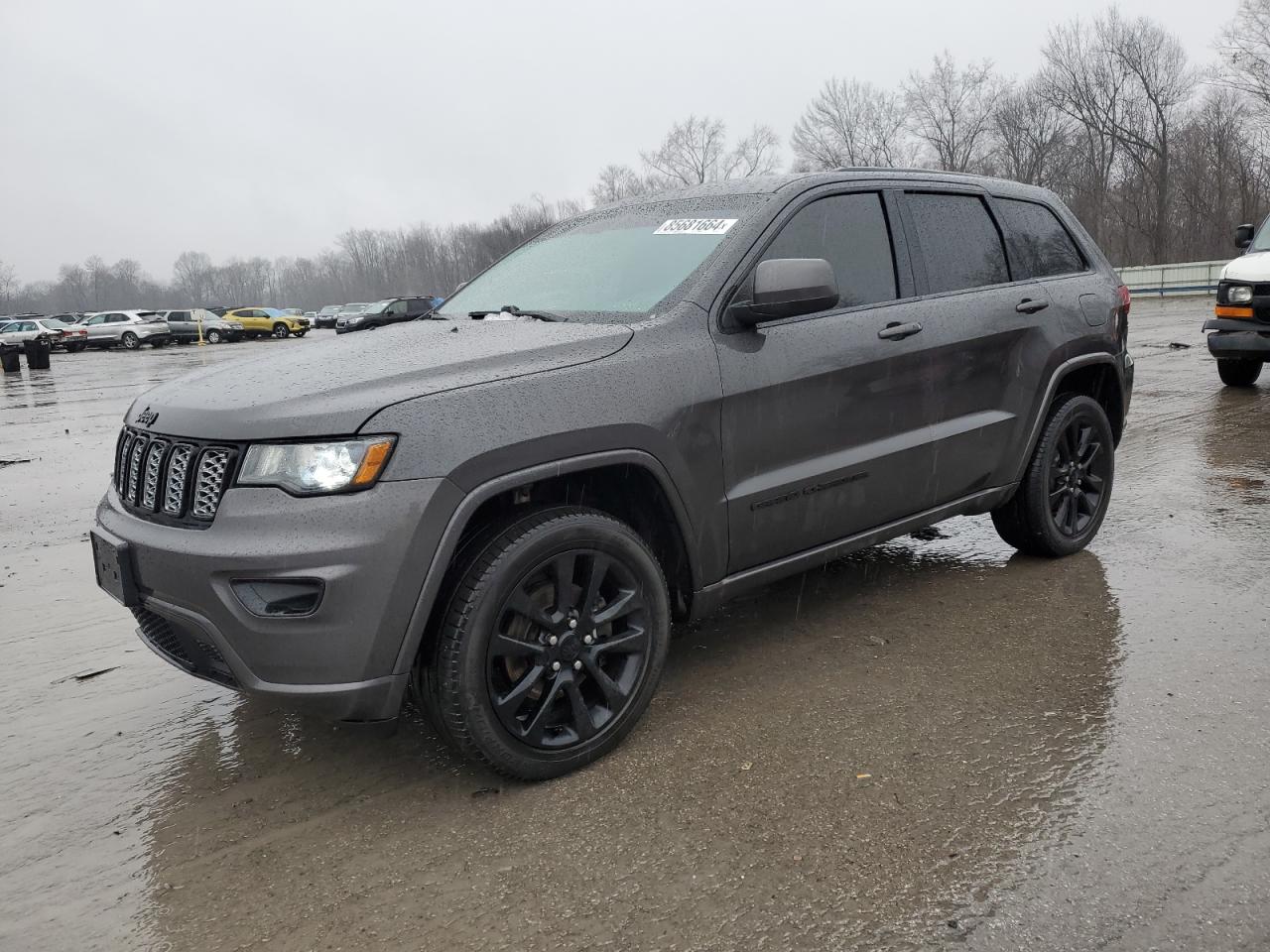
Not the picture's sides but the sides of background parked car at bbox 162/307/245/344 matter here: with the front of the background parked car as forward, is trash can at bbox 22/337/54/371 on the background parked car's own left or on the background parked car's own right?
on the background parked car's own right

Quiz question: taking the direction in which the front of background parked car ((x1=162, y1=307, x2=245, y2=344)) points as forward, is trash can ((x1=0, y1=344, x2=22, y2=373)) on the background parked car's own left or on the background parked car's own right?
on the background parked car's own right

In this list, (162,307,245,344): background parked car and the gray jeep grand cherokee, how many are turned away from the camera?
0

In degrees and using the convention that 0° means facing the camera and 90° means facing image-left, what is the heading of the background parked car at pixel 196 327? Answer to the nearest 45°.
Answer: approximately 315°

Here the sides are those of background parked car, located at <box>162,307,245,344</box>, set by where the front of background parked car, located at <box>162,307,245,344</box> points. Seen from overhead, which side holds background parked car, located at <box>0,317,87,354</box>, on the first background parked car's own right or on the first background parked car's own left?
on the first background parked car's own right

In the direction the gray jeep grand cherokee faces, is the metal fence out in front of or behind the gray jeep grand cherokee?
behind

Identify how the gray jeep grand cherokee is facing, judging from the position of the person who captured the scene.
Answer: facing the viewer and to the left of the viewer

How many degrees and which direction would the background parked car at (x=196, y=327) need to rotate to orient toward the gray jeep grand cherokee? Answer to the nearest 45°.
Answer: approximately 45° to its right

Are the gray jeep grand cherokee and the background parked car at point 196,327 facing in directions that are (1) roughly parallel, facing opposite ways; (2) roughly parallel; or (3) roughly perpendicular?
roughly perpendicular

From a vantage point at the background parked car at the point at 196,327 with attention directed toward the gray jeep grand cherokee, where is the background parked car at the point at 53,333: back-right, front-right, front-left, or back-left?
front-right
